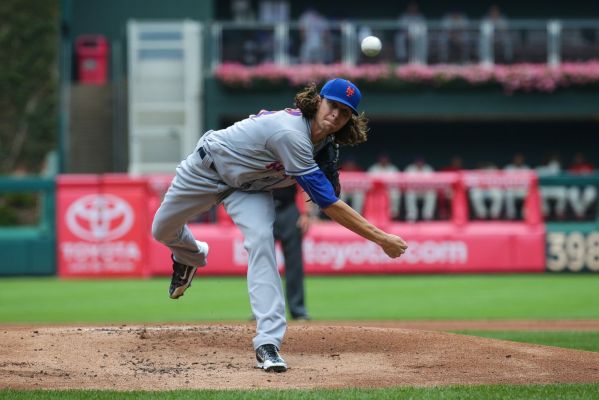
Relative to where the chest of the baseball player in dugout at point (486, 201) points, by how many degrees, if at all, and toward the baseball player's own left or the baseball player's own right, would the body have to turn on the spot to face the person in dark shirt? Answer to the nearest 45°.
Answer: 0° — they already face them

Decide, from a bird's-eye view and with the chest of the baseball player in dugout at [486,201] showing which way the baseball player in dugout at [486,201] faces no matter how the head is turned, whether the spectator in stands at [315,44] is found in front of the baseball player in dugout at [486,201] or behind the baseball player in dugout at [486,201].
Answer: behind

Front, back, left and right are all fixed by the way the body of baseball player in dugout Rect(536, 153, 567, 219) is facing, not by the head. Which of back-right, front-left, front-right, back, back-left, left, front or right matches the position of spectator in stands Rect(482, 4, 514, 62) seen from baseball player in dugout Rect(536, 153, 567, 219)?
back

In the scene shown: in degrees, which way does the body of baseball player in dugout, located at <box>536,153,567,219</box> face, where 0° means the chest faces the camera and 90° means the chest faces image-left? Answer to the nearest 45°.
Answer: approximately 0°

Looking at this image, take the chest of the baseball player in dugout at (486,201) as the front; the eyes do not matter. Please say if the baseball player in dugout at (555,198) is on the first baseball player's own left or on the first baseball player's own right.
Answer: on the first baseball player's own left

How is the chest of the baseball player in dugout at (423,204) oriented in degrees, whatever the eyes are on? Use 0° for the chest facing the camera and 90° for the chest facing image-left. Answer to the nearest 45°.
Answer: approximately 0°

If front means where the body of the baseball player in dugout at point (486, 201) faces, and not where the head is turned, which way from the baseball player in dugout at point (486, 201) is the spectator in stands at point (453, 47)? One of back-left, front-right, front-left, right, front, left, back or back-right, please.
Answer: back

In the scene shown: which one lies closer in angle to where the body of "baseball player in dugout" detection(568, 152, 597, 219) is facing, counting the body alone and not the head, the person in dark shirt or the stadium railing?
the person in dark shirt
